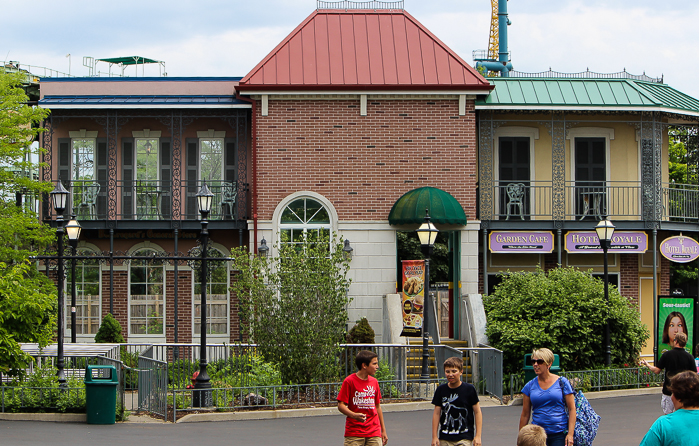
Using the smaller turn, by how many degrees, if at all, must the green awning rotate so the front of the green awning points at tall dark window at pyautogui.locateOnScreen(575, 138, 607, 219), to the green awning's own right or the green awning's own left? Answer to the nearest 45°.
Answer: approximately 135° to the green awning's own left

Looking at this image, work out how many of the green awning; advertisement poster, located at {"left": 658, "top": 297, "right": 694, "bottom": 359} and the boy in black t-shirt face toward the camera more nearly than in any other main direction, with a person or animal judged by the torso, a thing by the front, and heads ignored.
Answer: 3

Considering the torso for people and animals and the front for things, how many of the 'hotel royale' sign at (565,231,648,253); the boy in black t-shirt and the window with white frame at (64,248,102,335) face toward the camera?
3

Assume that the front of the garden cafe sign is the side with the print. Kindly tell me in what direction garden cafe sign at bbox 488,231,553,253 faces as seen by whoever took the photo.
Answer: facing the viewer

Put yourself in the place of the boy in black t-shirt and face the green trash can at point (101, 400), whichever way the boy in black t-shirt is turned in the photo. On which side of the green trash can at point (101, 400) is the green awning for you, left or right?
right

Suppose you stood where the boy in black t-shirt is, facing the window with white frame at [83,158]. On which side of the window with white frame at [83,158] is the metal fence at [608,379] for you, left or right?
right

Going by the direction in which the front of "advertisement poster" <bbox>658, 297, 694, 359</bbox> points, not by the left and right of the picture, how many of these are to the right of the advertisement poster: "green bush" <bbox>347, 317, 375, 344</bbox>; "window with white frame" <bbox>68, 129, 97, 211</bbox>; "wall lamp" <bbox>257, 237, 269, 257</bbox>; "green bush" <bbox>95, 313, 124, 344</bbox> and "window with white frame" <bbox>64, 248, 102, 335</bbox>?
5

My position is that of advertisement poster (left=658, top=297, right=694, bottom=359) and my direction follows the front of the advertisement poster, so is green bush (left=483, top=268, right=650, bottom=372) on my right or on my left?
on my right

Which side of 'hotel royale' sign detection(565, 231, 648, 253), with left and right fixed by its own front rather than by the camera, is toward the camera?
front

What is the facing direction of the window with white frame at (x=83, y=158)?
toward the camera
